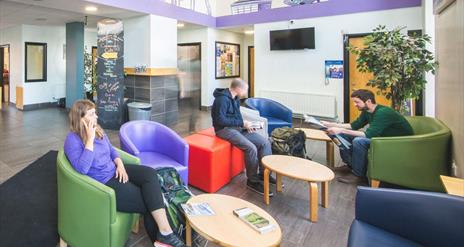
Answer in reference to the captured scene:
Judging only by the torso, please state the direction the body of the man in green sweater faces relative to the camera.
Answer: to the viewer's left

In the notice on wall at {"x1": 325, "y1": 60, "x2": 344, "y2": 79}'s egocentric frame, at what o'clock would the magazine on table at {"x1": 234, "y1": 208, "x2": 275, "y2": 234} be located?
The magazine on table is roughly at 12 o'clock from the notice on wall.

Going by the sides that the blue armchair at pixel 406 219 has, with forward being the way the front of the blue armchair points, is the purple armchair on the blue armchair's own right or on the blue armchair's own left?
on the blue armchair's own right

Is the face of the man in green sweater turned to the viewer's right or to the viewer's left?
to the viewer's left

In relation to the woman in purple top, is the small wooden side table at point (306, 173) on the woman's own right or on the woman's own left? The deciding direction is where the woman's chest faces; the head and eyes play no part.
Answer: on the woman's own left

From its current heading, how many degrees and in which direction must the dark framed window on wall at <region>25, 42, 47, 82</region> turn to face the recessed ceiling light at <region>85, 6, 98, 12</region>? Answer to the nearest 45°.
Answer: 0° — it already faces it
